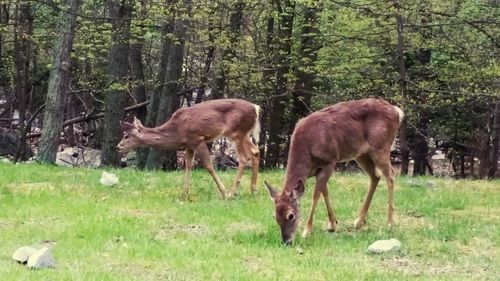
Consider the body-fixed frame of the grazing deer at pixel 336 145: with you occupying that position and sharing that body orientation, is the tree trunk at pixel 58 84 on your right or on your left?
on your right

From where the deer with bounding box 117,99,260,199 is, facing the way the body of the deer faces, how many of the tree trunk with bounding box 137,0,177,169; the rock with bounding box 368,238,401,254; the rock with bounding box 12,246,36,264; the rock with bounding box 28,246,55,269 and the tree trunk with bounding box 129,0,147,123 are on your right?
2

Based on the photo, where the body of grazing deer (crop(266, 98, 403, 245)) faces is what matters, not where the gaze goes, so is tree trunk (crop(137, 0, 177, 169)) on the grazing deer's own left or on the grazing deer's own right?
on the grazing deer's own right

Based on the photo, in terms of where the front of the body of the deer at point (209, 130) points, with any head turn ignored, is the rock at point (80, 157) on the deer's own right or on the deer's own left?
on the deer's own right

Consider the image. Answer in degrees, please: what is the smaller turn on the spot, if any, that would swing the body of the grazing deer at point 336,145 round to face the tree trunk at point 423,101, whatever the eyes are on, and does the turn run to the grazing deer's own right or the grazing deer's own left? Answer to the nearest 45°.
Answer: approximately 135° to the grazing deer's own right

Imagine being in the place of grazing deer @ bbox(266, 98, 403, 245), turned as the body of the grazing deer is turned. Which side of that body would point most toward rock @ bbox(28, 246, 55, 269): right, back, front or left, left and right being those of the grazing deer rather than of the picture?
front

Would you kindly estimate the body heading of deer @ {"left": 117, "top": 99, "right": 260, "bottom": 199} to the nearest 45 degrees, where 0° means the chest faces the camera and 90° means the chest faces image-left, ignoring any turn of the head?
approximately 90°

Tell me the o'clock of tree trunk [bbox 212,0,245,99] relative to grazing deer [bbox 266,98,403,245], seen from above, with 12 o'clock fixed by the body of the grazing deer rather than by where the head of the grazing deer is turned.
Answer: The tree trunk is roughly at 4 o'clock from the grazing deer.

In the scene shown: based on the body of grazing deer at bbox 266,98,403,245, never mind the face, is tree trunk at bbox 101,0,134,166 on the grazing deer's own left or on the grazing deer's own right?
on the grazing deer's own right

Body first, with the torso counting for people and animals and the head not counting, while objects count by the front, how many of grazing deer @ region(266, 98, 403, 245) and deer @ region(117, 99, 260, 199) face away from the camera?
0

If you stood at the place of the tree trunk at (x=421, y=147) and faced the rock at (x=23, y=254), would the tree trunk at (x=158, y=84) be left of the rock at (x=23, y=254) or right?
right

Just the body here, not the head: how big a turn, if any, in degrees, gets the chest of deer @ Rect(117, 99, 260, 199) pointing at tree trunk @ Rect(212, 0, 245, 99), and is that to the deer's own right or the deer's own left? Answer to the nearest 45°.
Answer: approximately 90° to the deer's own right

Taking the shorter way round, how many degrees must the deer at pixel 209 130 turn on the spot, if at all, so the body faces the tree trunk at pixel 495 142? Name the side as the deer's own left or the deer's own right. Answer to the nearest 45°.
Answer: approximately 135° to the deer's own right

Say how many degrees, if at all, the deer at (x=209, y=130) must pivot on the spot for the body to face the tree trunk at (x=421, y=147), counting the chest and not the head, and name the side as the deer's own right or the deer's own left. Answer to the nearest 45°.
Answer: approximately 135° to the deer's own right

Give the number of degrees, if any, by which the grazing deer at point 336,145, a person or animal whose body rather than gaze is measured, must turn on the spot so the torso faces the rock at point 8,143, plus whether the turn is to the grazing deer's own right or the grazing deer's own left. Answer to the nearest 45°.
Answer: approximately 90° to the grazing deer's own right
